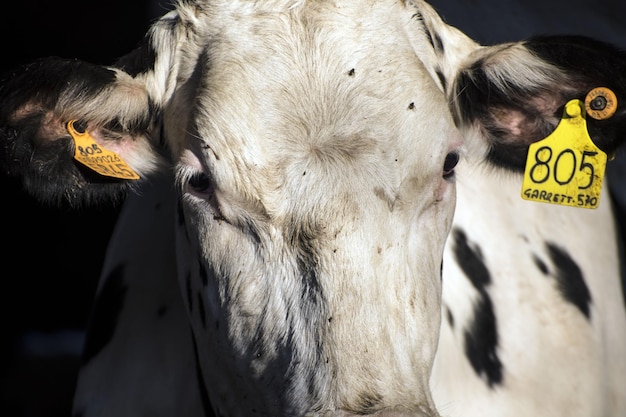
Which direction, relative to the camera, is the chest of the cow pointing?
toward the camera
